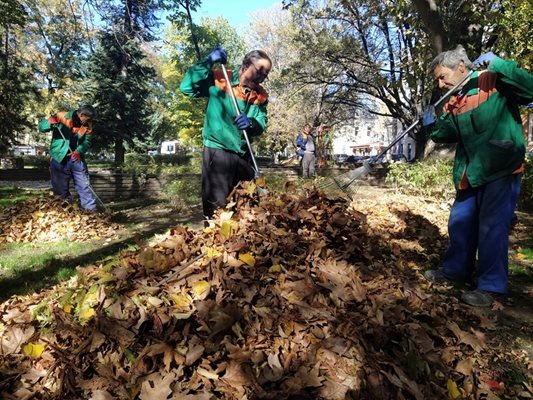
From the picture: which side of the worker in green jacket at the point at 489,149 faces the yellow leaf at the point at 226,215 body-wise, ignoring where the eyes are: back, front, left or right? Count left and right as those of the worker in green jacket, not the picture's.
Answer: front

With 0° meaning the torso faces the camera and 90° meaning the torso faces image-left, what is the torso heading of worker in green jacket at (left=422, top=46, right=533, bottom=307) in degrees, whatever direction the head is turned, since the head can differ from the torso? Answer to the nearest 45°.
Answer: approximately 45°

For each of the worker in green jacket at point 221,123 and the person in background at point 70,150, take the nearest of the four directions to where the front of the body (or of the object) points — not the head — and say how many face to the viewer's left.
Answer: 0

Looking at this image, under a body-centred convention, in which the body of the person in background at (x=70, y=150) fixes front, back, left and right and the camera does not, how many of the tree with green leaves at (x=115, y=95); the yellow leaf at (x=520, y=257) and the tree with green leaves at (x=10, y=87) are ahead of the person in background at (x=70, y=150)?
1

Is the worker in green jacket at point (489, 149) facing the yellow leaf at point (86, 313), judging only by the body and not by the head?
yes

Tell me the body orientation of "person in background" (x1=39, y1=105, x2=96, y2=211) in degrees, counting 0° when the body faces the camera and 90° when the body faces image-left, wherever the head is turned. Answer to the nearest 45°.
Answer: approximately 315°

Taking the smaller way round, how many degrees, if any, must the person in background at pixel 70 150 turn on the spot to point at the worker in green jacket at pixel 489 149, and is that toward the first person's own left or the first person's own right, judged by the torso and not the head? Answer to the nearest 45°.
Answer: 0° — they already face them

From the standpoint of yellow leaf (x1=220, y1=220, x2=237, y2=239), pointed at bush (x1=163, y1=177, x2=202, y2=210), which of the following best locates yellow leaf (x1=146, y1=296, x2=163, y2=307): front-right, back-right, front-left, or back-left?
back-left

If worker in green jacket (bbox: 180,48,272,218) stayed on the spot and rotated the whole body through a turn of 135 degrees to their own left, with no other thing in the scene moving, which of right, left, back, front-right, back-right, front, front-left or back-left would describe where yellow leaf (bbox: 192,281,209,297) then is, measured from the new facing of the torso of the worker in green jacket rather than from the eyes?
back

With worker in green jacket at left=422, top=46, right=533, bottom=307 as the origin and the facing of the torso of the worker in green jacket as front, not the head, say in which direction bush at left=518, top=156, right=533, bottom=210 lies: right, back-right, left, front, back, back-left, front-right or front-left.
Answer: back-right

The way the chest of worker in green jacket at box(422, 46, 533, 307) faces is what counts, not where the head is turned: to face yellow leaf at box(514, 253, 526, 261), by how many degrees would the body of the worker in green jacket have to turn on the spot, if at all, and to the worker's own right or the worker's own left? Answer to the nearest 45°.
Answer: approximately 135° to the worker's own right

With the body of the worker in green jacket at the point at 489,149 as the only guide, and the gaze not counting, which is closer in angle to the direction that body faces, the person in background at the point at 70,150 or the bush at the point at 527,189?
the person in background

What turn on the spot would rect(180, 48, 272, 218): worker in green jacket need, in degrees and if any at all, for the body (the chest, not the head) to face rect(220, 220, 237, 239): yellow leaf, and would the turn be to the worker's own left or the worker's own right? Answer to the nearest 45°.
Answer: approximately 45° to the worker's own right

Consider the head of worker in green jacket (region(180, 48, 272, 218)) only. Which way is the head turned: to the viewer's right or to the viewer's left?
to the viewer's right

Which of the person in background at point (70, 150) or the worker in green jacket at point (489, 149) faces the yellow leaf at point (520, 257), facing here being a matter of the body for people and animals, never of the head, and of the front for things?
the person in background

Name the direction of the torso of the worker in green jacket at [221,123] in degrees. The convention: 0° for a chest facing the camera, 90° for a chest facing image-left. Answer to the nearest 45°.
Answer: approximately 315°
